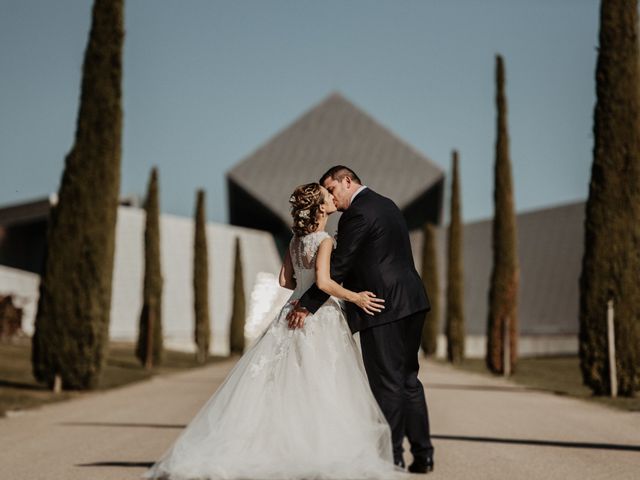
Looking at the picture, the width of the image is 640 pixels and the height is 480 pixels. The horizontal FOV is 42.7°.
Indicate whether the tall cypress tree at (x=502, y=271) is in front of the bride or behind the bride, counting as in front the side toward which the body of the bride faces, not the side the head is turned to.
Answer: in front

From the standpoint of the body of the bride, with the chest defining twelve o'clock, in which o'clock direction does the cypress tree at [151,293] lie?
The cypress tree is roughly at 10 o'clock from the bride.

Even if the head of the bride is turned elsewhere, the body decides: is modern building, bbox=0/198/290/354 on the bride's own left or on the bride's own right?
on the bride's own left

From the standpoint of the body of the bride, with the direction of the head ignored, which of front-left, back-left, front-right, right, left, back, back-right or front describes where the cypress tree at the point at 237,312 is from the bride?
front-left

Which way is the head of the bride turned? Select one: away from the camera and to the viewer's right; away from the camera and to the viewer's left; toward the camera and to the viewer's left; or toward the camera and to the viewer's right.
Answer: away from the camera and to the viewer's right

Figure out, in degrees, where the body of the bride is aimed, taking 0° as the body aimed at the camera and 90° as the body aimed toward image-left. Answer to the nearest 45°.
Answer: approximately 225°

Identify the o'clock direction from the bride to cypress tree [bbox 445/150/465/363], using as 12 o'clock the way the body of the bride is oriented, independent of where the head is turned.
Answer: The cypress tree is roughly at 11 o'clock from the bride.

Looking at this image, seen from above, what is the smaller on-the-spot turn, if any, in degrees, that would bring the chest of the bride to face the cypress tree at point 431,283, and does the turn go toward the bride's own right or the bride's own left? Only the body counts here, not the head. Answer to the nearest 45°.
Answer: approximately 45° to the bride's own left

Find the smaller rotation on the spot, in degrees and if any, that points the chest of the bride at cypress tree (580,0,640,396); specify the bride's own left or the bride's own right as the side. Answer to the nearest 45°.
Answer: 0° — they already face it
